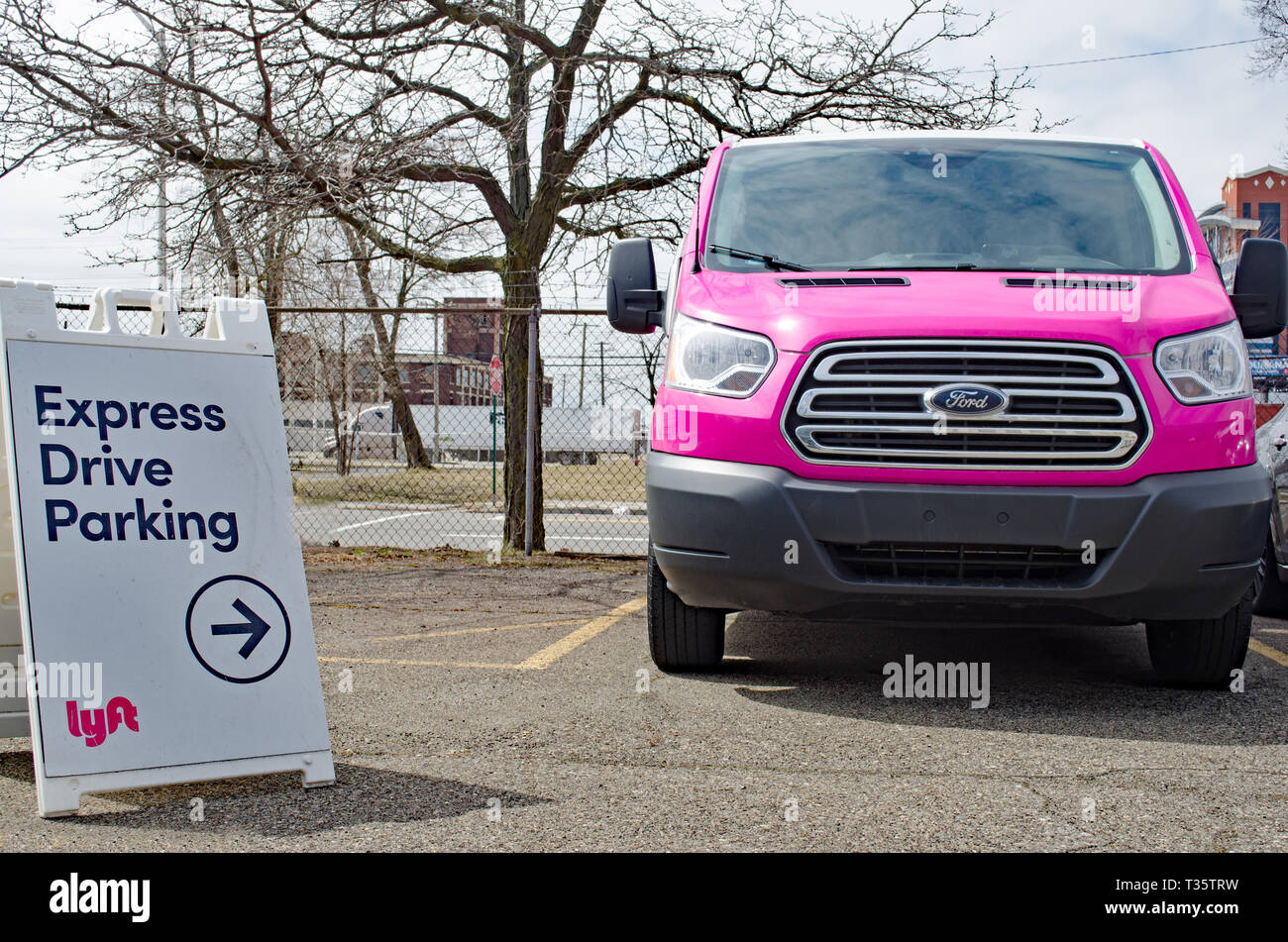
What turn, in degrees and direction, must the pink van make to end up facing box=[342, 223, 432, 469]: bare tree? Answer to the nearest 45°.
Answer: approximately 135° to its right

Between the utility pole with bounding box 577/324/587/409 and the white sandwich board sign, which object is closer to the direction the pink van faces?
the white sandwich board sign

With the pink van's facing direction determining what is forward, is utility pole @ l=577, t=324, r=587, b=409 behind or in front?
behind

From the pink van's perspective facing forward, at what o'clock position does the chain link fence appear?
The chain link fence is roughly at 5 o'clock from the pink van.

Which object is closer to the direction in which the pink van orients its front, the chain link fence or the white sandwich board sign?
the white sandwich board sign

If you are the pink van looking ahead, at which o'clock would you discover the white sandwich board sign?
The white sandwich board sign is roughly at 2 o'clock from the pink van.

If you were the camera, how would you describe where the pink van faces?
facing the viewer
